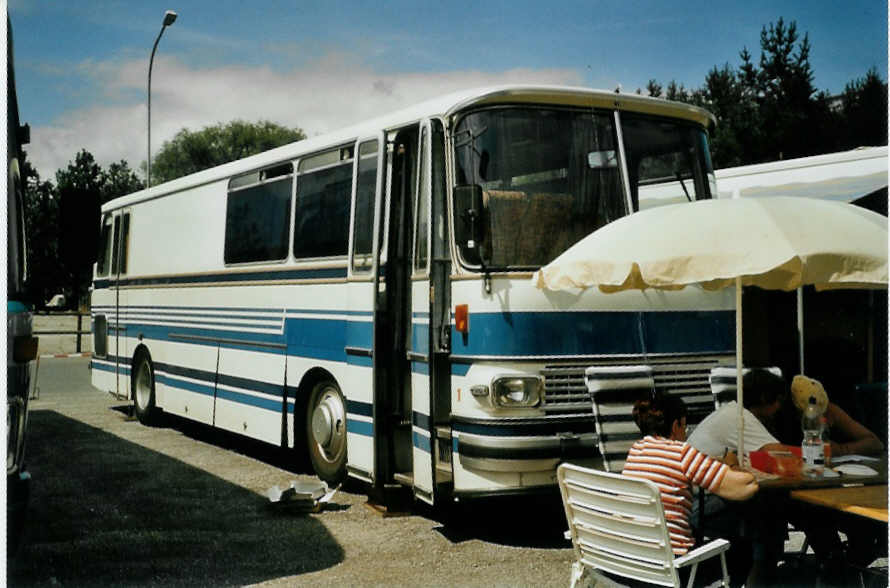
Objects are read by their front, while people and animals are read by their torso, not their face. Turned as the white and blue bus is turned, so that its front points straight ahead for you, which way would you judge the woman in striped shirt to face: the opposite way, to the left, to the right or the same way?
to the left

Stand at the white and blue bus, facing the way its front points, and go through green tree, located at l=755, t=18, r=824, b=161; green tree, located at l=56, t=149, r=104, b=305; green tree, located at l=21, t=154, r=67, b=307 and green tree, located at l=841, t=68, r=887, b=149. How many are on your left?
2

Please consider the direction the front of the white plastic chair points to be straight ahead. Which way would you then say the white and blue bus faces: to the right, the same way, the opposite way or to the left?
to the right

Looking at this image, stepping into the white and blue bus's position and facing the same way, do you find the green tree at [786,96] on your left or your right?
on your left

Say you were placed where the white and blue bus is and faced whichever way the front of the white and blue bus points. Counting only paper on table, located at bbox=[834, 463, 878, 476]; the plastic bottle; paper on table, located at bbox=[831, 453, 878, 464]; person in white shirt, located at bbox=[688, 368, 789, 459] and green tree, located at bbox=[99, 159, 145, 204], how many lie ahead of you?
4

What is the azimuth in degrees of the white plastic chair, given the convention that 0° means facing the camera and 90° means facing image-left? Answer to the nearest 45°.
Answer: approximately 225°

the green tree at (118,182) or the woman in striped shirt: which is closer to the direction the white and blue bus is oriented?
the woman in striped shirt

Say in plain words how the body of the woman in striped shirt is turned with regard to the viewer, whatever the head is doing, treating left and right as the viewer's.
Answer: facing away from the viewer and to the right of the viewer

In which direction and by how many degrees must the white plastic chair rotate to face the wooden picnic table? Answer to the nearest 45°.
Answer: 0° — it already faces it

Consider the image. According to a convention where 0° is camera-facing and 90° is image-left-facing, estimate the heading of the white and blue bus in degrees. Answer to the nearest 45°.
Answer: approximately 315°

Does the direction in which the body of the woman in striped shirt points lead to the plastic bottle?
yes

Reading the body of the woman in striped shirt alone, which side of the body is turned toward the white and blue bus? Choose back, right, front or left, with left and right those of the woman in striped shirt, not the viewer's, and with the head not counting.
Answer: left
